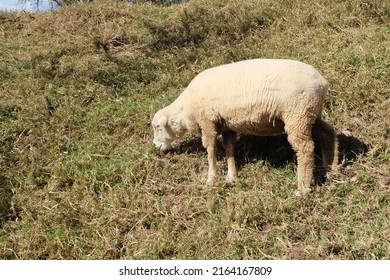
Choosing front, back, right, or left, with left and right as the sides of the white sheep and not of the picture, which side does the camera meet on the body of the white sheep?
left
